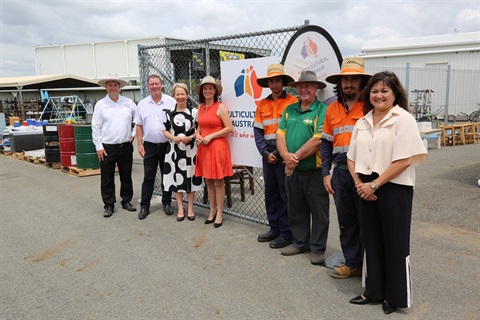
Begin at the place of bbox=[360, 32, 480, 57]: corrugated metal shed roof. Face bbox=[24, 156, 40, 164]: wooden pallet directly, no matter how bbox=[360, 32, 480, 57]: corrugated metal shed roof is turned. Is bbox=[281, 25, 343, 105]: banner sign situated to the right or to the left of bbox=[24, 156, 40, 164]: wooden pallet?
left

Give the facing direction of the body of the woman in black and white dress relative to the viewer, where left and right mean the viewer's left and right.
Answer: facing the viewer

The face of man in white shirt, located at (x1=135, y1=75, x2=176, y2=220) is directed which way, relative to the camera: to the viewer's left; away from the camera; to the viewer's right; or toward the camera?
toward the camera

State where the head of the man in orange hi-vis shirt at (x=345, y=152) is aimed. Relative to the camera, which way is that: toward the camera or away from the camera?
toward the camera

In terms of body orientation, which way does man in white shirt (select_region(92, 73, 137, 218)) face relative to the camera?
toward the camera

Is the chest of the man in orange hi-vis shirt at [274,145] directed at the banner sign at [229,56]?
no

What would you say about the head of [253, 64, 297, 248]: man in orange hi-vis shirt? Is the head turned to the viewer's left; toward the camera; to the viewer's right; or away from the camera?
toward the camera

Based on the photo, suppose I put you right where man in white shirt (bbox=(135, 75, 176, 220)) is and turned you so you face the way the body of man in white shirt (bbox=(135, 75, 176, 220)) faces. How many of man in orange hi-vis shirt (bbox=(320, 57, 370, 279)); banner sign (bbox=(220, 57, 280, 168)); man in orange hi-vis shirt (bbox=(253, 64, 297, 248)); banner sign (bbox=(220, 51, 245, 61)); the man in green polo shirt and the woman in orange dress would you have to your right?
0

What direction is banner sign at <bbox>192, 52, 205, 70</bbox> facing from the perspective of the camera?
toward the camera

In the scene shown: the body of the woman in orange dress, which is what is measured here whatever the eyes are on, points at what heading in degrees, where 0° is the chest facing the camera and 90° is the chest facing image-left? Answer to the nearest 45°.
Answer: approximately 45°

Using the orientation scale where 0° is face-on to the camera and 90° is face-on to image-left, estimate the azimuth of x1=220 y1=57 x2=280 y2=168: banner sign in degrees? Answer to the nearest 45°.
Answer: approximately 0°

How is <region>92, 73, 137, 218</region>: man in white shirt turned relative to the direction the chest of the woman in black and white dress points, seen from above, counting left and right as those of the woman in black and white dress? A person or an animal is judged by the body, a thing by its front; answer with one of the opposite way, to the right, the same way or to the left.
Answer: the same way

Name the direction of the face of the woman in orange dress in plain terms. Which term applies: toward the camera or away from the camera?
toward the camera

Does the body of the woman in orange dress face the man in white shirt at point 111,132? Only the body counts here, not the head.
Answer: no

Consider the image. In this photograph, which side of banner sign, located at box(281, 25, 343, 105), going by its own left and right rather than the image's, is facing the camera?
front

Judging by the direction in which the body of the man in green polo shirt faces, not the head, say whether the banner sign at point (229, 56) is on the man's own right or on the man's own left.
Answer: on the man's own right

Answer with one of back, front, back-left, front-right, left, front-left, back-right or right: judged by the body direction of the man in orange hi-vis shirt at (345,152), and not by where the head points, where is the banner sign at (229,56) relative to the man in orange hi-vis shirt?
right

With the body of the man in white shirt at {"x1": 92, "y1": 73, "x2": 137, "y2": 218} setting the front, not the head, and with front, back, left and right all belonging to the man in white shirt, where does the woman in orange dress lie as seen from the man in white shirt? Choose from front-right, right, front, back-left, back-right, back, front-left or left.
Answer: front-left
